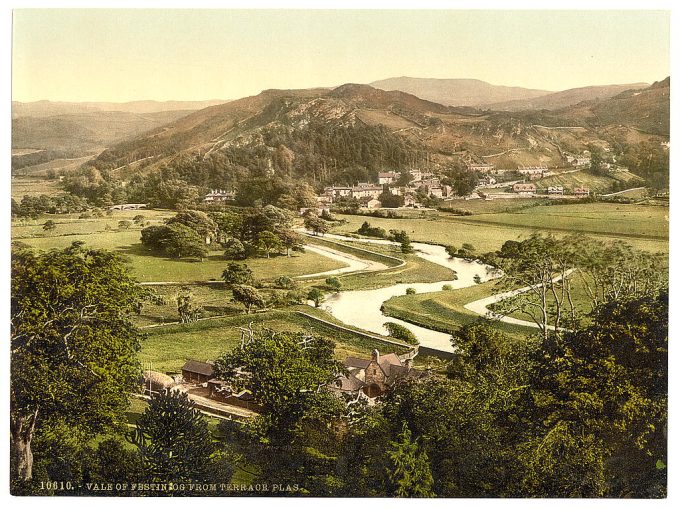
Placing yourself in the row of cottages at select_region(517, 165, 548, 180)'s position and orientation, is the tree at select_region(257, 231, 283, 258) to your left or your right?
on your right

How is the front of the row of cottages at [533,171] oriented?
toward the camera

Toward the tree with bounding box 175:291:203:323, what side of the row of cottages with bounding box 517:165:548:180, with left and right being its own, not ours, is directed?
front

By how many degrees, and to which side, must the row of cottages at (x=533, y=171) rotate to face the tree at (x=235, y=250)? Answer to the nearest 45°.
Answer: approximately 90° to its right

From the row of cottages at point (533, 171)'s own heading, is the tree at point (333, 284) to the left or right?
on its right

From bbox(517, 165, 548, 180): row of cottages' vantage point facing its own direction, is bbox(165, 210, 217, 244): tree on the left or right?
on its right

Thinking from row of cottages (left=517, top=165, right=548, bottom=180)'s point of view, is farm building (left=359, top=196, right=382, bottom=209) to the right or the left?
on its right

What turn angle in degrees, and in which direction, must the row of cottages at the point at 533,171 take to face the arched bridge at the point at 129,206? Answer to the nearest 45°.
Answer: approximately 90° to its right

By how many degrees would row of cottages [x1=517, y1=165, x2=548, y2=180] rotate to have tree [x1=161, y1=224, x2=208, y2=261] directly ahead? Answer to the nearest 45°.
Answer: approximately 90° to its right
